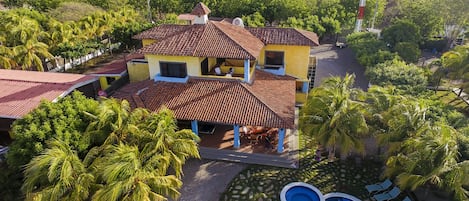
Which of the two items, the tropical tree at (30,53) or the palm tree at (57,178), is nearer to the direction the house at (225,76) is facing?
the palm tree

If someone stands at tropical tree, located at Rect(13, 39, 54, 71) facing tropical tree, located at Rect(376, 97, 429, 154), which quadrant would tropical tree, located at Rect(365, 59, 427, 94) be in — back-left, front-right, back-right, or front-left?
front-left

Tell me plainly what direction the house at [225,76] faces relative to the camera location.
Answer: facing the viewer

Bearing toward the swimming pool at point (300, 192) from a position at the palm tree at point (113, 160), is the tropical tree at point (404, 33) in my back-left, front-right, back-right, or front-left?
front-left

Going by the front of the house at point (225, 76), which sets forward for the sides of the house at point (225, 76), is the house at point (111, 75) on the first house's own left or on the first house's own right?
on the first house's own right

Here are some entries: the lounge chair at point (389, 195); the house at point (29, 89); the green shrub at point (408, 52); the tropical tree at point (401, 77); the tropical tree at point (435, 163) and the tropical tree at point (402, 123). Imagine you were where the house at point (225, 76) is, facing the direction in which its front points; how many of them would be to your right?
1

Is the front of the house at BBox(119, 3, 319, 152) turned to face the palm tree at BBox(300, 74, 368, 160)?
no

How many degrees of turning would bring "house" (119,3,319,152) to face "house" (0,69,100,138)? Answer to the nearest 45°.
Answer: approximately 90° to its right

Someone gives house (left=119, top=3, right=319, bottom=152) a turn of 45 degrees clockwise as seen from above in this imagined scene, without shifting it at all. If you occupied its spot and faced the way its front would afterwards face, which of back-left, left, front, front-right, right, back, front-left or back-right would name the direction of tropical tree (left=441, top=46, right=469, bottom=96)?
back-left

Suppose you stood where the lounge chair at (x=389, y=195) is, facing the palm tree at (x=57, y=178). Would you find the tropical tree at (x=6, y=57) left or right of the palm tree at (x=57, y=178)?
right

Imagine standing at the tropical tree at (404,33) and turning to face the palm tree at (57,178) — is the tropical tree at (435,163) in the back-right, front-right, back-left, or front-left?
front-left

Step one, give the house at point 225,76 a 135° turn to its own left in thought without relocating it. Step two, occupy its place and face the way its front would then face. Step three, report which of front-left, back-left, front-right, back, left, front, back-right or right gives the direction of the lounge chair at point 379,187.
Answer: right

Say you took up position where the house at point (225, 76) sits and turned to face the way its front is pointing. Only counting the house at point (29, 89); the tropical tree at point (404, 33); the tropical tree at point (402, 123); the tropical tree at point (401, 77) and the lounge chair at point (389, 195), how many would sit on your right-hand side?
1

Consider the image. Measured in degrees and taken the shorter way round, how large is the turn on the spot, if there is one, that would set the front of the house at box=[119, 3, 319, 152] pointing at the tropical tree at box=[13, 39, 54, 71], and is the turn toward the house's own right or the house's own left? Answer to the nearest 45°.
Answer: approximately 135° to the house's own right

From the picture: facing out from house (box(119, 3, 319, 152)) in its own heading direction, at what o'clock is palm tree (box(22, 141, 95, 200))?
The palm tree is roughly at 1 o'clock from the house.

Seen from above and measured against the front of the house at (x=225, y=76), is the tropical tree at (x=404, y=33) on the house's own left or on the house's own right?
on the house's own left

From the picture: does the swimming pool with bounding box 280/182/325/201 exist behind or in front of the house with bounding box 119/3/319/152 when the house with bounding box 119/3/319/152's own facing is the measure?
in front

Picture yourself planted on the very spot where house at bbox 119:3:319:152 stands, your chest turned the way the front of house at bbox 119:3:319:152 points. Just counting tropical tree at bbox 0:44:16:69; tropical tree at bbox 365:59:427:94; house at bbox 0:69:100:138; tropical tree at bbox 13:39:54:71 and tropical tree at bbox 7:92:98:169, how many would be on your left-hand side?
1
